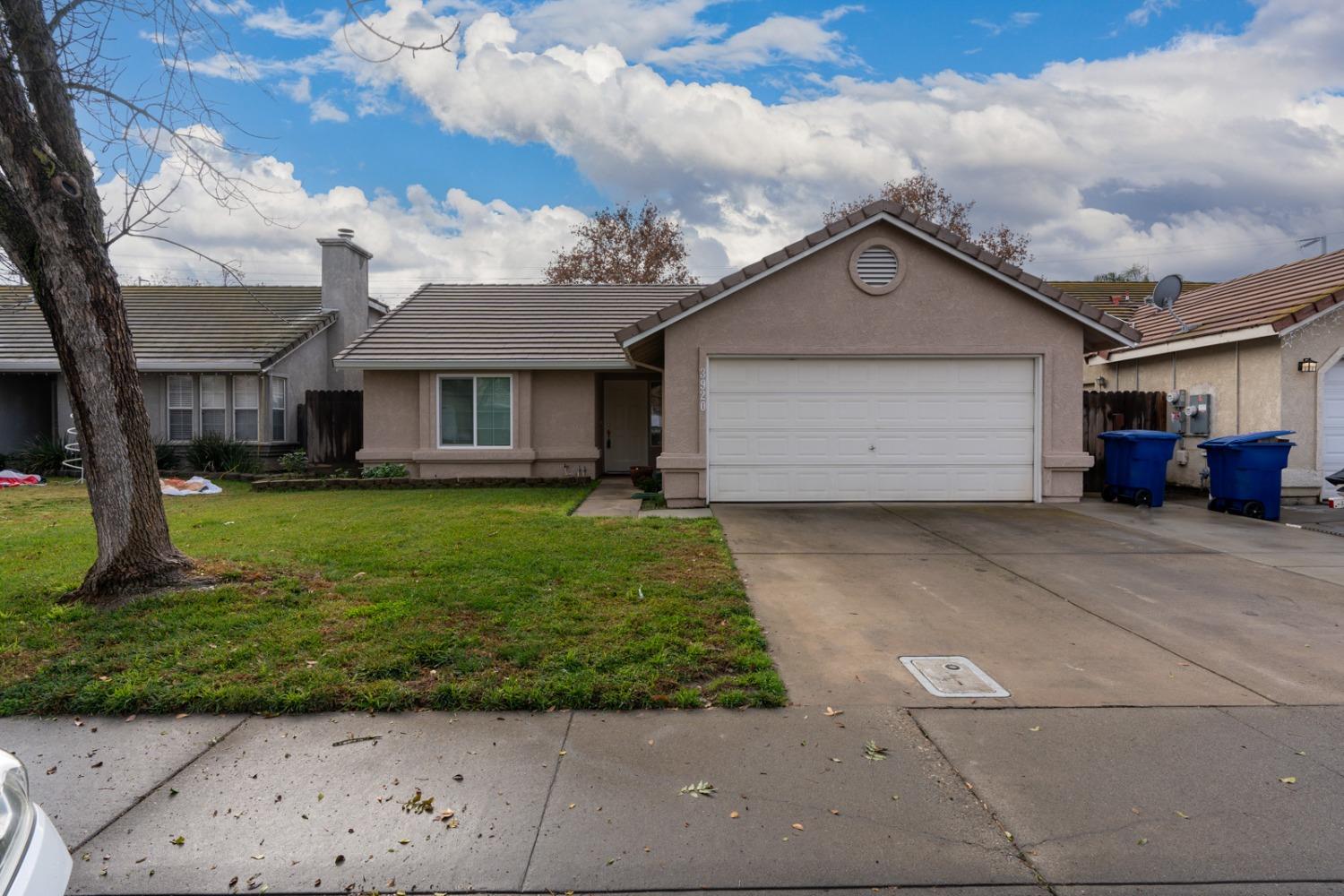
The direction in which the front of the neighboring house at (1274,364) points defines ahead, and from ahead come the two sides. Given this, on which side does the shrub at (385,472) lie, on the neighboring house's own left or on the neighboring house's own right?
on the neighboring house's own right

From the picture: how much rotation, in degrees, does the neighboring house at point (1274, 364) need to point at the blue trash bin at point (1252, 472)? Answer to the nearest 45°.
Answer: approximately 45° to its right

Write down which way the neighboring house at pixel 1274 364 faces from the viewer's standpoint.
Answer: facing the viewer and to the right of the viewer

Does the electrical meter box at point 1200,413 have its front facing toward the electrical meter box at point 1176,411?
no

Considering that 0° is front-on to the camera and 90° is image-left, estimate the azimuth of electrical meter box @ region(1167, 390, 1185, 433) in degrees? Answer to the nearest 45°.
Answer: approximately 45°

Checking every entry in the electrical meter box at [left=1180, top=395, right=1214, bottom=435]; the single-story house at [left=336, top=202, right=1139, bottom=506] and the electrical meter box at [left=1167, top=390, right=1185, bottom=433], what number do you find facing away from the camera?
0

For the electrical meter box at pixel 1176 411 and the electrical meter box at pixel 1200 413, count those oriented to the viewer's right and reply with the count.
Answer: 0

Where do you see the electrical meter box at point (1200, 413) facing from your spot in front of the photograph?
facing the viewer and to the left of the viewer

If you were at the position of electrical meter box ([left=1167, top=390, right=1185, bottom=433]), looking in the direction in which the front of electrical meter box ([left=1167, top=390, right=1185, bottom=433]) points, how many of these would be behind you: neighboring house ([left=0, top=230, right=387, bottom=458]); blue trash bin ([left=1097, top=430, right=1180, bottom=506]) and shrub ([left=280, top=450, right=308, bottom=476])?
0

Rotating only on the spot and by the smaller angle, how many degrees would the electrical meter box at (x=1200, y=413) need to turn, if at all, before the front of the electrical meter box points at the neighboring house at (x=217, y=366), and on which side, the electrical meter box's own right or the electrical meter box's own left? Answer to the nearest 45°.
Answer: approximately 45° to the electrical meter box's own right

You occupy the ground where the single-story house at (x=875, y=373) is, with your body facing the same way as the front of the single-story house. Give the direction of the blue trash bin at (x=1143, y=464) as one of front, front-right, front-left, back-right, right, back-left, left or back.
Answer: left

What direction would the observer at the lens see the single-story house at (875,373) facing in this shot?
facing the viewer

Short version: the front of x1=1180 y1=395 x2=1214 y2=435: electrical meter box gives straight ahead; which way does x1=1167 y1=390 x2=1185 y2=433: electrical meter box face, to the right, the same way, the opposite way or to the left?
the same way

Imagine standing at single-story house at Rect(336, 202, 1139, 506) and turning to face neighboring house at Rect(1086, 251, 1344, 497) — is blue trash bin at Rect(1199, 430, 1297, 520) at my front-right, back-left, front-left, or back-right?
front-right

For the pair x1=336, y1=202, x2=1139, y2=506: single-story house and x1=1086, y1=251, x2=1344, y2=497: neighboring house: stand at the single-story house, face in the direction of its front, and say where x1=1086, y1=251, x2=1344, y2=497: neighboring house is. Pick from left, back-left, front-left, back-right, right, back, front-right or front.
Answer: left

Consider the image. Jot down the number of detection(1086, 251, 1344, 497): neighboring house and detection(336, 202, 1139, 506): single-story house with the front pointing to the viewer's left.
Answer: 0
